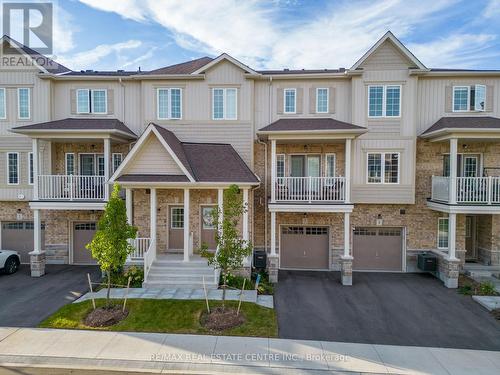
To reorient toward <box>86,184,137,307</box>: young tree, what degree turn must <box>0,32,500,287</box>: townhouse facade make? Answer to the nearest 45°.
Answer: approximately 45° to its right

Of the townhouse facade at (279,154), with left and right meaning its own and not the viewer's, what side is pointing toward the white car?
right

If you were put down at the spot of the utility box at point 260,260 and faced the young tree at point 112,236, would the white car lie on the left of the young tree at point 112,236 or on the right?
right

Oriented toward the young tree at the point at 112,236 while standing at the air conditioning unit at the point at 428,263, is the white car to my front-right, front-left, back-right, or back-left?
front-right

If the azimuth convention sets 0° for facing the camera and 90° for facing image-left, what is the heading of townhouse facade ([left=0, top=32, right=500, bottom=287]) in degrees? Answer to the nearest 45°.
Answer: approximately 0°

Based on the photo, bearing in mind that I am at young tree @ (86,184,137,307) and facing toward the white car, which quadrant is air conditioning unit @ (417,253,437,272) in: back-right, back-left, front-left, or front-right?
back-right

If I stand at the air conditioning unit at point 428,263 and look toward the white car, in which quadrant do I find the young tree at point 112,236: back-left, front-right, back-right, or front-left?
front-left

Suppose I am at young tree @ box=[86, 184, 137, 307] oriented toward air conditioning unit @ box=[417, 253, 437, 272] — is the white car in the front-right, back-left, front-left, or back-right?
back-left

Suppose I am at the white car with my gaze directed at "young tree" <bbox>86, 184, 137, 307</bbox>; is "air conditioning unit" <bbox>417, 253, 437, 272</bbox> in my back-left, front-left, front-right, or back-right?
front-left
